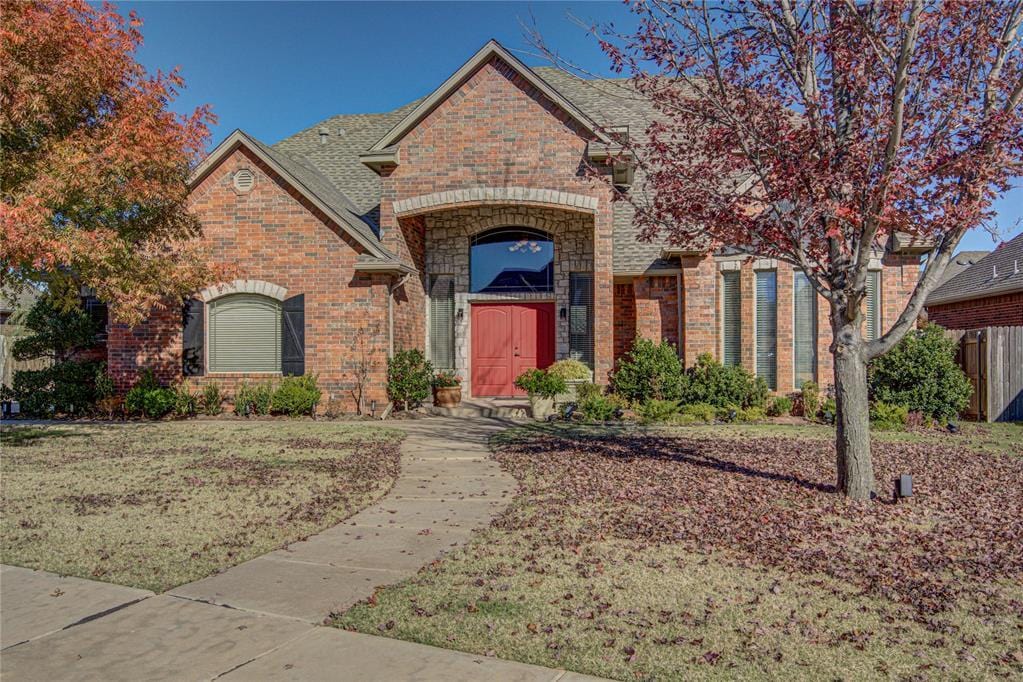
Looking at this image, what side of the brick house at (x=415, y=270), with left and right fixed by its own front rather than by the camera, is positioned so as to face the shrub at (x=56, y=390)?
right

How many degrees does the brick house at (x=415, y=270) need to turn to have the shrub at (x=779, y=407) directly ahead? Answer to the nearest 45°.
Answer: approximately 90° to its left

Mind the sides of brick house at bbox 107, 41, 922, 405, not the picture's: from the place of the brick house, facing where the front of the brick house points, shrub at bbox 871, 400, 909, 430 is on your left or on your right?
on your left

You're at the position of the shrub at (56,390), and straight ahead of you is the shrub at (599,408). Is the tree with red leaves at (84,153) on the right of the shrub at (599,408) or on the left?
right

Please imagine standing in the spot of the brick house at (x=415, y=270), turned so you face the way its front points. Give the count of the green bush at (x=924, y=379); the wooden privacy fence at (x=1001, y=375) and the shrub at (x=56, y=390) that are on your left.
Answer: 2

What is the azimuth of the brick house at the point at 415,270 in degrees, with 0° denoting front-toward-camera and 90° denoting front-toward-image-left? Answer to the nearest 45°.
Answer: approximately 0°
